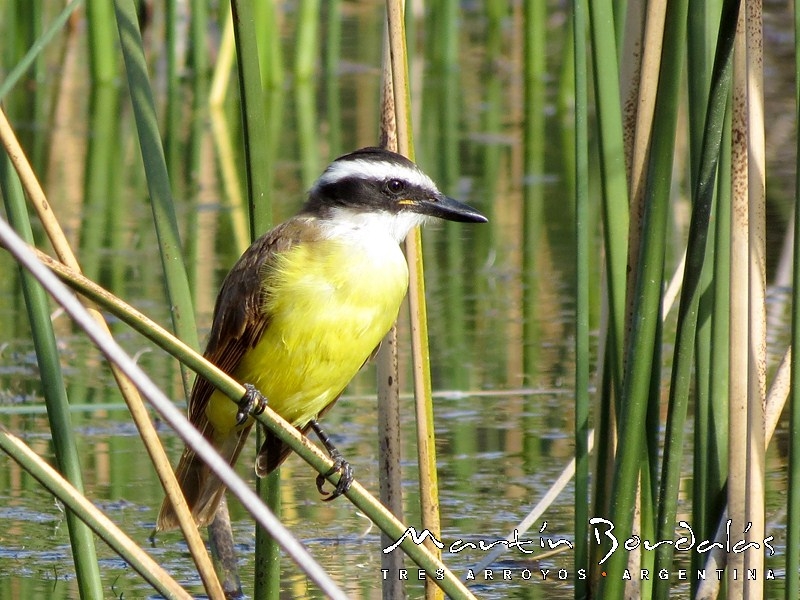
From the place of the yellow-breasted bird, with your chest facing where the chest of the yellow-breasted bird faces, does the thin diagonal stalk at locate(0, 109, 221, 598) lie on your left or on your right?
on your right

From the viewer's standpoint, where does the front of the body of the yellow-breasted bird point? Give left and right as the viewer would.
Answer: facing the viewer and to the right of the viewer

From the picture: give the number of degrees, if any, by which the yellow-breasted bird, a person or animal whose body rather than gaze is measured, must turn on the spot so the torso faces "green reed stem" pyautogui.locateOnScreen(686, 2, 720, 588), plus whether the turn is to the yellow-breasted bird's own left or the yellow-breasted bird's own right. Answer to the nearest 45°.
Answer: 0° — it already faces it

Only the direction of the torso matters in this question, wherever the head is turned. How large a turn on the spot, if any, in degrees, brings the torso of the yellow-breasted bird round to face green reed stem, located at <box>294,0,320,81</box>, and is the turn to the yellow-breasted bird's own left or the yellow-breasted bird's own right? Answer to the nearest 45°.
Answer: approximately 135° to the yellow-breasted bird's own left

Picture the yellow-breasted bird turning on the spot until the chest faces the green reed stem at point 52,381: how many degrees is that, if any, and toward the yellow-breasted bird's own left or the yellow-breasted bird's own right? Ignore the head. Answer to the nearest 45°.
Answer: approximately 90° to the yellow-breasted bird's own right

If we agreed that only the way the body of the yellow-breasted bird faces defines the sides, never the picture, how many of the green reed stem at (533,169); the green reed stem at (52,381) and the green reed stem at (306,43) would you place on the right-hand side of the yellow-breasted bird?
1

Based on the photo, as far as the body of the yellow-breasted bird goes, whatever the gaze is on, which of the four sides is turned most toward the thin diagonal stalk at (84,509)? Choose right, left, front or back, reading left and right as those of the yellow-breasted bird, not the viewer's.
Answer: right

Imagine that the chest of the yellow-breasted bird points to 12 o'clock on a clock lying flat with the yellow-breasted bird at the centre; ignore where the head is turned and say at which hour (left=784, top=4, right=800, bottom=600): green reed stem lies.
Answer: The green reed stem is roughly at 10 o'clock from the yellow-breasted bird.

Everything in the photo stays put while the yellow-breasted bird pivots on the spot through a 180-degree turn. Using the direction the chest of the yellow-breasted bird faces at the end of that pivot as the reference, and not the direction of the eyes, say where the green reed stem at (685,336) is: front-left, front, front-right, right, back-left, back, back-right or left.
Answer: back
